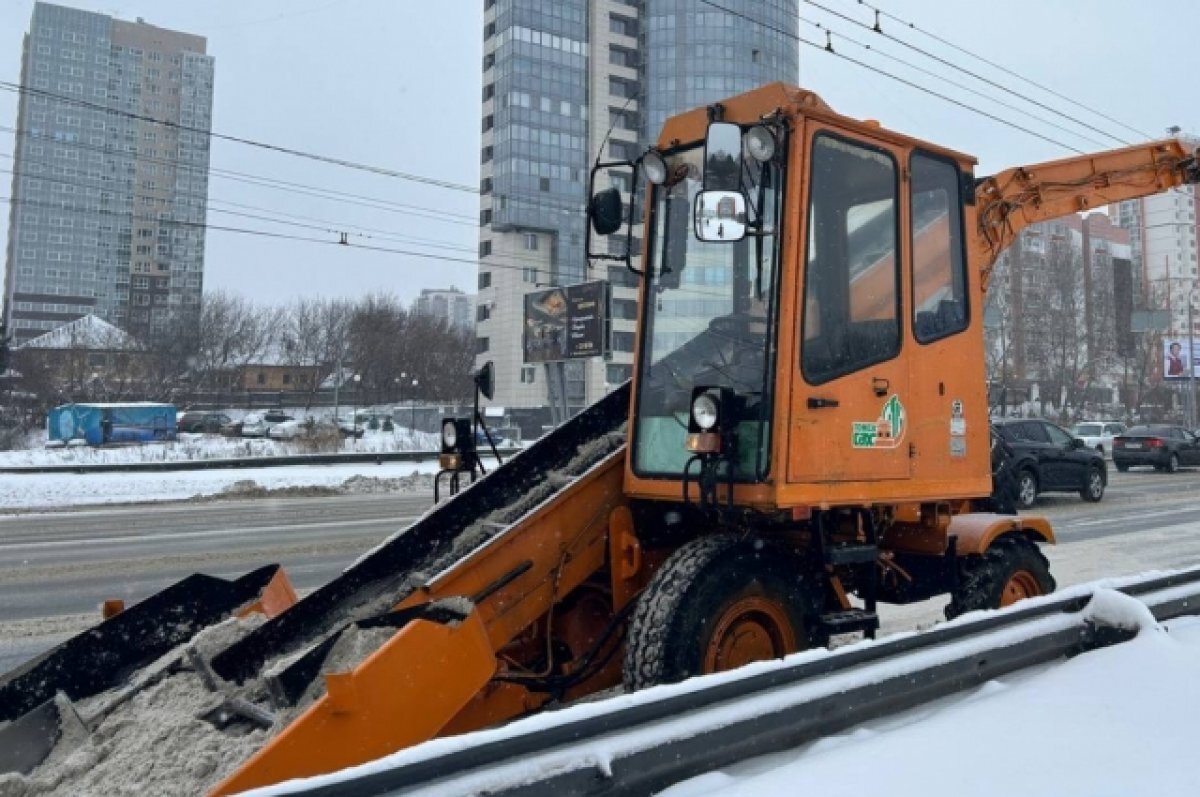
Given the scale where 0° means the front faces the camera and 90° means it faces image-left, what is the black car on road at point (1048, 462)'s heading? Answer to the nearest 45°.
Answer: approximately 225°

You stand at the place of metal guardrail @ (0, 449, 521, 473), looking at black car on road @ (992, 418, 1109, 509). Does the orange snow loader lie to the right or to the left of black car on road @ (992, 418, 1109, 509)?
right

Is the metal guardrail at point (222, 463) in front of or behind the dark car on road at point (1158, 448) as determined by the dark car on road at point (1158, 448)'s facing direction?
behind

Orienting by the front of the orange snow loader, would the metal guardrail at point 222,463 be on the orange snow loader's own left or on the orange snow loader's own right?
on the orange snow loader's own right

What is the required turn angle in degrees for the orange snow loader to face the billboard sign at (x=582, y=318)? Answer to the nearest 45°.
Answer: approximately 135° to its right

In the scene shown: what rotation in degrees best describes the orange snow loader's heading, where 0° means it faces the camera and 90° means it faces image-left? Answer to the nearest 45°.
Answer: approximately 45°

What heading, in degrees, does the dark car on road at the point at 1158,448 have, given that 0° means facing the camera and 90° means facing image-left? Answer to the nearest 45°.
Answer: approximately 225°

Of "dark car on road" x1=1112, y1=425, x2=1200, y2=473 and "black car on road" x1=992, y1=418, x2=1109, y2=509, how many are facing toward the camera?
0
